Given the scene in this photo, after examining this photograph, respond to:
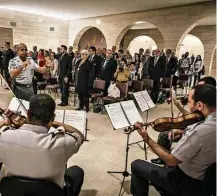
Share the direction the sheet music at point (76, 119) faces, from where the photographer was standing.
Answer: facing the viewer

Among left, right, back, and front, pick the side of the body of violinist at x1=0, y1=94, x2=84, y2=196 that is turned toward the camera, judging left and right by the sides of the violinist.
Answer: back

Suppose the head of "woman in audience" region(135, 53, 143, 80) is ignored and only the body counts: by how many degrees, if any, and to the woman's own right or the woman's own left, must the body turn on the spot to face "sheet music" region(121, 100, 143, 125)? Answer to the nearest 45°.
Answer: approximately 45° to the woman's own left

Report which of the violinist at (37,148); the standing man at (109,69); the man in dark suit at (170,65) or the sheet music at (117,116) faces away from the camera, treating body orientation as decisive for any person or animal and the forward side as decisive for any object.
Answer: the violinist

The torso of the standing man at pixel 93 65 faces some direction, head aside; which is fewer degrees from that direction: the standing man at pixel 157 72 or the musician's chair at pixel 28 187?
the musician's chair

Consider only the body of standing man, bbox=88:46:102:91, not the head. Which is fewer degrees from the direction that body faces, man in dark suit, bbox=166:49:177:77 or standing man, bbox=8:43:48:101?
the standing man

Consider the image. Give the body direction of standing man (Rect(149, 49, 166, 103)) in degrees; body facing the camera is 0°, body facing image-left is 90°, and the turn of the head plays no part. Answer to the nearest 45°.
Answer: approximately 45°

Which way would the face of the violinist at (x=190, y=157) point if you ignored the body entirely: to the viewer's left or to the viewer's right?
to the viewer's left

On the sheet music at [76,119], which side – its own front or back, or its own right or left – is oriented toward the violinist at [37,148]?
front

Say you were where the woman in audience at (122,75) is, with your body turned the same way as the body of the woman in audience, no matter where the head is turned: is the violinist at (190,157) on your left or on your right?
on your left

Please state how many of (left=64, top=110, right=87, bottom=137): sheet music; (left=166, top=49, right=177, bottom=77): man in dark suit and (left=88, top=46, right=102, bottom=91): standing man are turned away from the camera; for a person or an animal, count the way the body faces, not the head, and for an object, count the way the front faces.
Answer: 0

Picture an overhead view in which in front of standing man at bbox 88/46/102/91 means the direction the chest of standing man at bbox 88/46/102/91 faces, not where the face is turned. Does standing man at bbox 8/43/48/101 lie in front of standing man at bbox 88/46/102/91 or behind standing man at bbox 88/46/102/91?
in front

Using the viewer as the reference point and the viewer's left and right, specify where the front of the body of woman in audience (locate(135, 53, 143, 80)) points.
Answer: facing the viewer and to the left of the viewer

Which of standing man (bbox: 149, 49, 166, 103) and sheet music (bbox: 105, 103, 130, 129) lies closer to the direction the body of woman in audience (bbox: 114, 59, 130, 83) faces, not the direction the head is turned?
the sheet music
